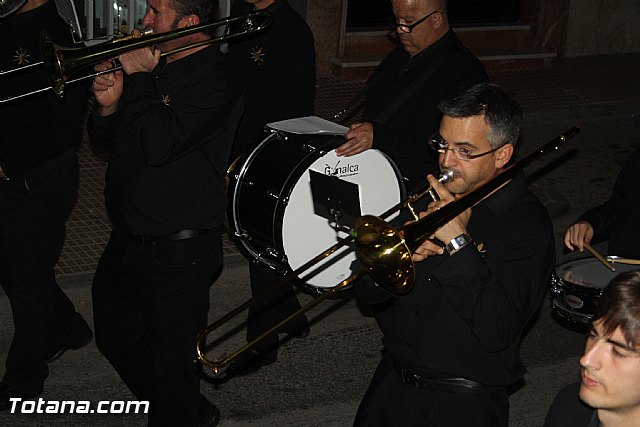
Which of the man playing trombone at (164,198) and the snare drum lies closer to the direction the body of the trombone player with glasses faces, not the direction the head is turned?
the man playing trombone

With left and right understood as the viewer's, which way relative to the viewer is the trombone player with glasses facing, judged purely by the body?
facing the viewer and to the left of the viewer

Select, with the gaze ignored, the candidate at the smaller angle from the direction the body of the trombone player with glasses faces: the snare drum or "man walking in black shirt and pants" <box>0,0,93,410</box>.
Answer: the man walking in black shirt and pants

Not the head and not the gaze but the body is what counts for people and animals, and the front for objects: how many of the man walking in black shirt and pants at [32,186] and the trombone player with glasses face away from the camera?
0

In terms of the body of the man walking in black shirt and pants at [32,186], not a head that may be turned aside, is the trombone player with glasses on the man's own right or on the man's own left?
on the man's own left

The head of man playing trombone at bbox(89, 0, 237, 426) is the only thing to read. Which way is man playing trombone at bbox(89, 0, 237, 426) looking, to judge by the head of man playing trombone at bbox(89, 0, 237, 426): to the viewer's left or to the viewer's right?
to the viewer's left

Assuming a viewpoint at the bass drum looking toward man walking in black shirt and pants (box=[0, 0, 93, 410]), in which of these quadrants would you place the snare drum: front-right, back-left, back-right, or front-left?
back-left

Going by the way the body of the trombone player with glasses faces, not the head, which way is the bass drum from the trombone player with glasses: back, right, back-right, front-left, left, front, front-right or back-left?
right

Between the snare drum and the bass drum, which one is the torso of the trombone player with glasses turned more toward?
the bass drum

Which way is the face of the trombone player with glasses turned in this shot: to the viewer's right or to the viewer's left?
to the viewer's left

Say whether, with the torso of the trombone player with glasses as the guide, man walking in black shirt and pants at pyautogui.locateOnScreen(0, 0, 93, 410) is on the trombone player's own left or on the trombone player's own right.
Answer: on the trombone player's own right

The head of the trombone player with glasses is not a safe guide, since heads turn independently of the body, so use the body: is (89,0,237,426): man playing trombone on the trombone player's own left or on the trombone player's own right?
on the trombone player's own right

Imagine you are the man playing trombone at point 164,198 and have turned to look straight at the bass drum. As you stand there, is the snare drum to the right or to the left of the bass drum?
right
